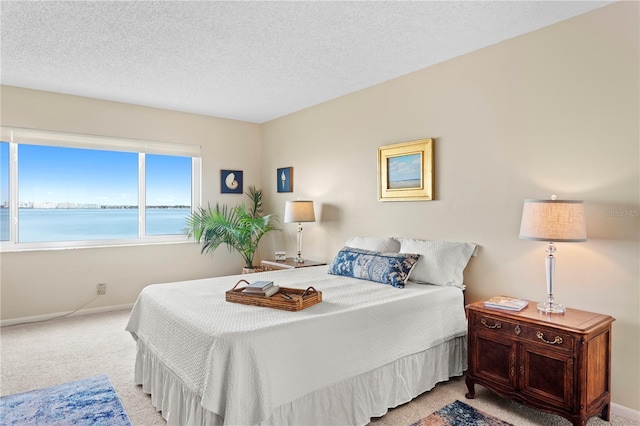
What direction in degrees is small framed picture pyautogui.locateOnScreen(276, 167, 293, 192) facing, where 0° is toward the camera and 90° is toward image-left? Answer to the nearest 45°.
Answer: approximately 45°

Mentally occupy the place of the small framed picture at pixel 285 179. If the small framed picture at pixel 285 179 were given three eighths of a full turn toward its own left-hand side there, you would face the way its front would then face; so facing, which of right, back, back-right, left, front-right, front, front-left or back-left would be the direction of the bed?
right

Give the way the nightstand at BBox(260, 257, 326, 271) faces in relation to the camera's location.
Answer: facing the viewer and to the left of the viewer

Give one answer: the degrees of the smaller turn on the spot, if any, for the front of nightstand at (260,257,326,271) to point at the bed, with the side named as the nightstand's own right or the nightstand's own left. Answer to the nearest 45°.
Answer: approximately 45° to the nightstand's own left

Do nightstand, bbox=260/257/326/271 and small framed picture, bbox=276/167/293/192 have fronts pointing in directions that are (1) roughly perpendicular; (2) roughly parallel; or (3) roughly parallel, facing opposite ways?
roughly parallel

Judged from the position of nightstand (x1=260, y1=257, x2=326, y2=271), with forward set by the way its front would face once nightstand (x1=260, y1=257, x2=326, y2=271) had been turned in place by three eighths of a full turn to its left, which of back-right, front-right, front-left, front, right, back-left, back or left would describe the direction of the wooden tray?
right

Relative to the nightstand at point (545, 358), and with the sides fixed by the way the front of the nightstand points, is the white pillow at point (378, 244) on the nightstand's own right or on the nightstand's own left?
on the nightstand's own right

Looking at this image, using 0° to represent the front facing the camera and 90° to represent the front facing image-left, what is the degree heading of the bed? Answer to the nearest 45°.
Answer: approximately 45°

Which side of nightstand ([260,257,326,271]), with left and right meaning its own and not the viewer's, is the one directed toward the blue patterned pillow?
left

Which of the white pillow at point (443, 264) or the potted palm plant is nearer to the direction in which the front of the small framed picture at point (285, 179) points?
the potted palm plant

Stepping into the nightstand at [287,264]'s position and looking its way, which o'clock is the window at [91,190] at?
The window is roughly at 2 o'clock from the nightstand.

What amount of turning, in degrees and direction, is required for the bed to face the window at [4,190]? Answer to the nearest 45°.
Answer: approximately 90° to its right

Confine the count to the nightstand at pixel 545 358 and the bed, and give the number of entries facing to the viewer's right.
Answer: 0

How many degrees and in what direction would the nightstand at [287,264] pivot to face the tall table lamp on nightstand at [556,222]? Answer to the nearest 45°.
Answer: approximately 90° to its left
